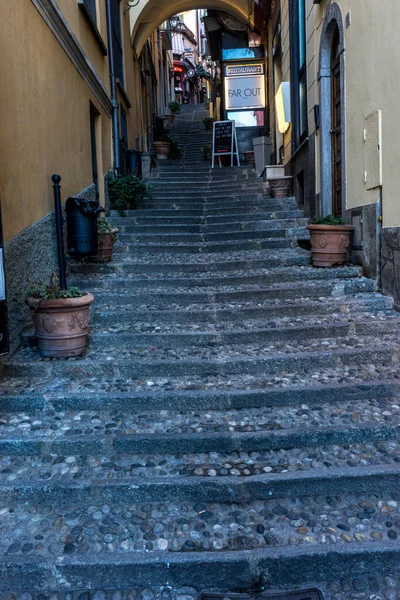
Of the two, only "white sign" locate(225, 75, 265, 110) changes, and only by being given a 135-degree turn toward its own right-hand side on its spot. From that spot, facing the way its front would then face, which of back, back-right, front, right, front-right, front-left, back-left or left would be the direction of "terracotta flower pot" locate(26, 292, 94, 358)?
back-left

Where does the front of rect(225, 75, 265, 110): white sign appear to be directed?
toward the camera

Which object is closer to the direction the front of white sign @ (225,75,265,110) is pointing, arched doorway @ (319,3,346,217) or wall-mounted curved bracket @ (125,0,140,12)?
the arched doorway

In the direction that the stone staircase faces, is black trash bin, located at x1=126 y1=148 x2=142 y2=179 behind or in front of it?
behind

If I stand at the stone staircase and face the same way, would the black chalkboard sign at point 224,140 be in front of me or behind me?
behind

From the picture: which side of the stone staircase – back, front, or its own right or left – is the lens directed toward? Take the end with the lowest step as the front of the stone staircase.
front

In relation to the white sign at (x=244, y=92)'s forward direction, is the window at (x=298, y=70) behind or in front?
in front

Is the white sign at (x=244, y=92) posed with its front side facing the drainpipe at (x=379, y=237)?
yes

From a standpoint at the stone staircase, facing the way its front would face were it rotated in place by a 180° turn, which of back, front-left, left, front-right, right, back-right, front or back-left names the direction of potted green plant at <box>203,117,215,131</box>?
front

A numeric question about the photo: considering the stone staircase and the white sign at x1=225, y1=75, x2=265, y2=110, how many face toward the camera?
2

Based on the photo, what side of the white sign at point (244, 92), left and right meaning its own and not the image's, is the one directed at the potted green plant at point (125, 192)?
front

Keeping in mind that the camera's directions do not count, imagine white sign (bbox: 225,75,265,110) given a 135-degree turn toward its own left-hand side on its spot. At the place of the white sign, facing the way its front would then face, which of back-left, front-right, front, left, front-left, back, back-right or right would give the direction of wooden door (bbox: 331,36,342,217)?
back-right

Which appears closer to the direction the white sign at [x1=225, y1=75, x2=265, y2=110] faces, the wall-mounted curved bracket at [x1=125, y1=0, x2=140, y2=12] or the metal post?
the metal post
